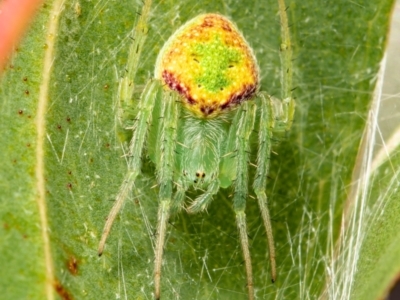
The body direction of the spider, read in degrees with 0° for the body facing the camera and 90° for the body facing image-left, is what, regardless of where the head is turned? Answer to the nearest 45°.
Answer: approximately 0°
